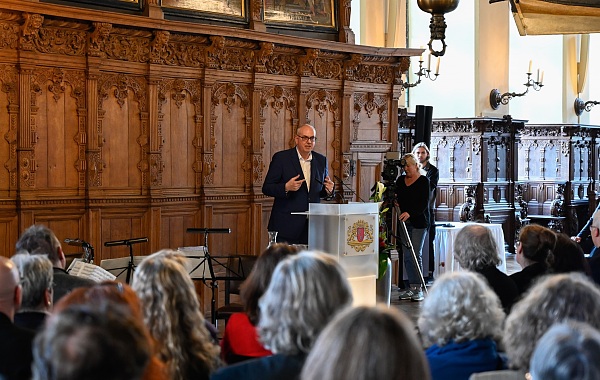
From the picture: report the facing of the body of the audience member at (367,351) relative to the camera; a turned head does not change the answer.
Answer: away from the camera

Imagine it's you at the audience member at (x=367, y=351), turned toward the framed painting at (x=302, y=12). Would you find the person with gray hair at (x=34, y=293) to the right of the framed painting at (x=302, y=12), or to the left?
left

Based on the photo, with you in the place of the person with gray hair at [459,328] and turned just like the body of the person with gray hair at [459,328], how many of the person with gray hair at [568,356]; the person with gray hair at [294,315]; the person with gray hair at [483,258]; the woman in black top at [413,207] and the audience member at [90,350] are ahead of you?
2

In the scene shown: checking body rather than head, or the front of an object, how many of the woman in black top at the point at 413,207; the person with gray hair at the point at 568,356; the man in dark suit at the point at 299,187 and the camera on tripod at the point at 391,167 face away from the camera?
1

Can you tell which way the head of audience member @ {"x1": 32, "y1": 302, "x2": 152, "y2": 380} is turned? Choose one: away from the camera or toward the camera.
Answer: away from the camera

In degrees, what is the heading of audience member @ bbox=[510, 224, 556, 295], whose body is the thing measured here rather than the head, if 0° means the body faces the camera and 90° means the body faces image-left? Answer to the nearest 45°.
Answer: approximately 135°

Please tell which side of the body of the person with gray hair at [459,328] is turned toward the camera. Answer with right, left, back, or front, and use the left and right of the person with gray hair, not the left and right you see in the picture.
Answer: back

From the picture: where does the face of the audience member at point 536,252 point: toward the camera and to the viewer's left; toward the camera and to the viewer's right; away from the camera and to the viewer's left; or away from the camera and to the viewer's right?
away from the camera and to the viewer's left

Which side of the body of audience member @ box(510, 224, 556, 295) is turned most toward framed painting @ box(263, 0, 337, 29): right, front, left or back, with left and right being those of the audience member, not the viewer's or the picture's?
front

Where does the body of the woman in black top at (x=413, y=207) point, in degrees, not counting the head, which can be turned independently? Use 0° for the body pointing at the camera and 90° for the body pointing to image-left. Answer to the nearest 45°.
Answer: approximately 45°

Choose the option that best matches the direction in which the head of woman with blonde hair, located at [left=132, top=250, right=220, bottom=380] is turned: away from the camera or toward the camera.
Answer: away from the camera

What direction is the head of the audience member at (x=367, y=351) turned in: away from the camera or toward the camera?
away from the camera

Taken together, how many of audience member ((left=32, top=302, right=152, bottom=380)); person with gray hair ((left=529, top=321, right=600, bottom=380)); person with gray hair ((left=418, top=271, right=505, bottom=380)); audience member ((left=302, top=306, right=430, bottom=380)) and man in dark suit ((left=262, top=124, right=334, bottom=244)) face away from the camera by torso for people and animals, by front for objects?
4

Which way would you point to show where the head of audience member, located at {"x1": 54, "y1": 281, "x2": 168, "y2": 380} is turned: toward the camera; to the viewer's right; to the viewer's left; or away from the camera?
away from the camera

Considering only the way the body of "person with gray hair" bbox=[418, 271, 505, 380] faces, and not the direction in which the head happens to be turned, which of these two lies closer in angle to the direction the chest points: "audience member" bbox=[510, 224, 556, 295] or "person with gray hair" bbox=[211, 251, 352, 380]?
the audience member

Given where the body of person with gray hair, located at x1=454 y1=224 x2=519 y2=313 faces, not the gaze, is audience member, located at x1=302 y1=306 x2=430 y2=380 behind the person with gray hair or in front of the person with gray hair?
behind

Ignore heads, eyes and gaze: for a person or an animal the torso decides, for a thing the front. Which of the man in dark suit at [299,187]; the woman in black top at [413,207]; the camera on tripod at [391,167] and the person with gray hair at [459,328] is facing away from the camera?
the person with gray hair

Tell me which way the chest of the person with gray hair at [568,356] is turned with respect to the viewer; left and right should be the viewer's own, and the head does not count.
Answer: facing away from the viewer
